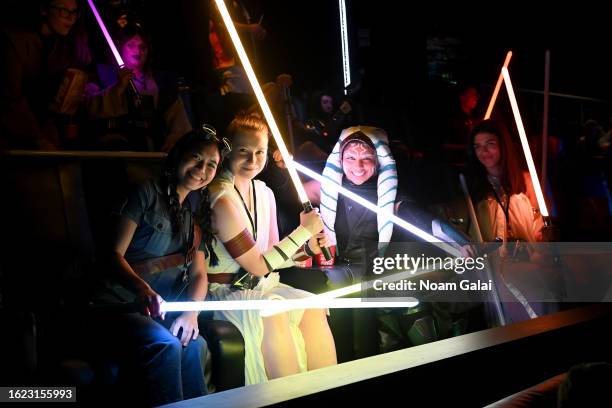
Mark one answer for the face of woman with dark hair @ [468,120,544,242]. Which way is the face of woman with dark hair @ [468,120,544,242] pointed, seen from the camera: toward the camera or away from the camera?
toward the camera

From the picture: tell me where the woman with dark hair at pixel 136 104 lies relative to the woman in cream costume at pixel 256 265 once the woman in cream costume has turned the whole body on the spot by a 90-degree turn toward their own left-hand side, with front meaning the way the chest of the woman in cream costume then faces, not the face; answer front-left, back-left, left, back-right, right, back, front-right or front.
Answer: left

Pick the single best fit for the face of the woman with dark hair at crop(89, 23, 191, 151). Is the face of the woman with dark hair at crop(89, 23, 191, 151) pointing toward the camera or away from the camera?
toward the camera

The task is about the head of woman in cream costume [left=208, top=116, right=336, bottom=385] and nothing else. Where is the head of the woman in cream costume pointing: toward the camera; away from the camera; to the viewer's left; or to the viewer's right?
toward the camera

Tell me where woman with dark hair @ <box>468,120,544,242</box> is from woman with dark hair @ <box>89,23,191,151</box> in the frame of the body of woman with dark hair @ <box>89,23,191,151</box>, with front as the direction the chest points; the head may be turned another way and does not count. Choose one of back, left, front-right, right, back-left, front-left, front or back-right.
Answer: left

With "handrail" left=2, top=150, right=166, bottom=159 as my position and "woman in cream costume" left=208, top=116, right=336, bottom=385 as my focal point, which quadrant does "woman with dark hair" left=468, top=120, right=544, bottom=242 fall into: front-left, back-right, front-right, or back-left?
front-left

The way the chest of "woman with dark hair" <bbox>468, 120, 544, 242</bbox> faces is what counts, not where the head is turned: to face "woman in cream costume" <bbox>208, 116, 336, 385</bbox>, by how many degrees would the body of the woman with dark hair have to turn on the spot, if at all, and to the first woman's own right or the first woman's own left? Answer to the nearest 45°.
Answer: approximately 45° to the first woman's own right

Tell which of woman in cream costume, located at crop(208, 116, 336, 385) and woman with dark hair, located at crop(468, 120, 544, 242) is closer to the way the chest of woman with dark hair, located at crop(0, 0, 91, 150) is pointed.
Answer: the woman in cream costume

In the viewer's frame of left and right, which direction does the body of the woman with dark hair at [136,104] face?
facing the viewer

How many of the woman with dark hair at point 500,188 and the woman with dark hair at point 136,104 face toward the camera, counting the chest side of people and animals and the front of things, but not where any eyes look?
2

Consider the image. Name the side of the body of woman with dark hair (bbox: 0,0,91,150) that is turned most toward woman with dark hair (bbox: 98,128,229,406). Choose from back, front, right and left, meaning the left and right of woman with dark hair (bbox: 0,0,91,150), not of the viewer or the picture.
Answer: front

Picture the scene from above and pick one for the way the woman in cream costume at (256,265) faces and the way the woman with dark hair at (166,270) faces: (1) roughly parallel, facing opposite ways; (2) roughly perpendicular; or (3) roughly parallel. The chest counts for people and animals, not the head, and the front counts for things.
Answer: roughly parallel

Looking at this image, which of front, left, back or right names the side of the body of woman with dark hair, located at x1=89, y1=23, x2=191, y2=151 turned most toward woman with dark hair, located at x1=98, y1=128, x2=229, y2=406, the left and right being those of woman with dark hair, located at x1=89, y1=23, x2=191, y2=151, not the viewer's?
front
